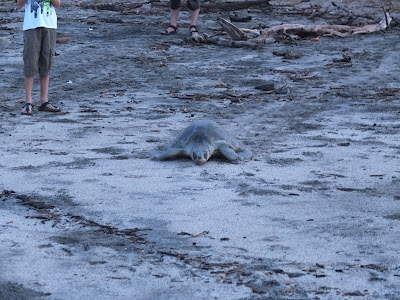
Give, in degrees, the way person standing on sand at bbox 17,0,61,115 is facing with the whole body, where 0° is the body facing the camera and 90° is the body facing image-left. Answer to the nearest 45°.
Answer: approximately 0°

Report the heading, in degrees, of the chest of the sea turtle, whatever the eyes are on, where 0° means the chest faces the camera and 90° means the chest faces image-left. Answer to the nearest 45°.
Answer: approximately 0°

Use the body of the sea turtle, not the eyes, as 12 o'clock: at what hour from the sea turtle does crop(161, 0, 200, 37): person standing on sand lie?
The person standing on sand is roughly at 6 o'clock from the sea turtle.

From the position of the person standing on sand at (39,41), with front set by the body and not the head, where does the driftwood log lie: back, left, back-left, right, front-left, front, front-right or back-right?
back-left

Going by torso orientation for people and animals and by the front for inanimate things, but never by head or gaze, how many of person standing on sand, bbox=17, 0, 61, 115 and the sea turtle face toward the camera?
2

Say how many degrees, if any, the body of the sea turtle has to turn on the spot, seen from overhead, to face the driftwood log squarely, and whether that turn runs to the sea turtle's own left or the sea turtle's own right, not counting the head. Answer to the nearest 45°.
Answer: approximately 180°

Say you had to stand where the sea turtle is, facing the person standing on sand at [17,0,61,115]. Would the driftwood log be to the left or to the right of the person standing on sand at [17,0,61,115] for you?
right

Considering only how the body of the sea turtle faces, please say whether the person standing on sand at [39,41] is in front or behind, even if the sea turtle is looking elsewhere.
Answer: behind

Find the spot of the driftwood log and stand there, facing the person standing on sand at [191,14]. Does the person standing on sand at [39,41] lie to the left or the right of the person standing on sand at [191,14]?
left
